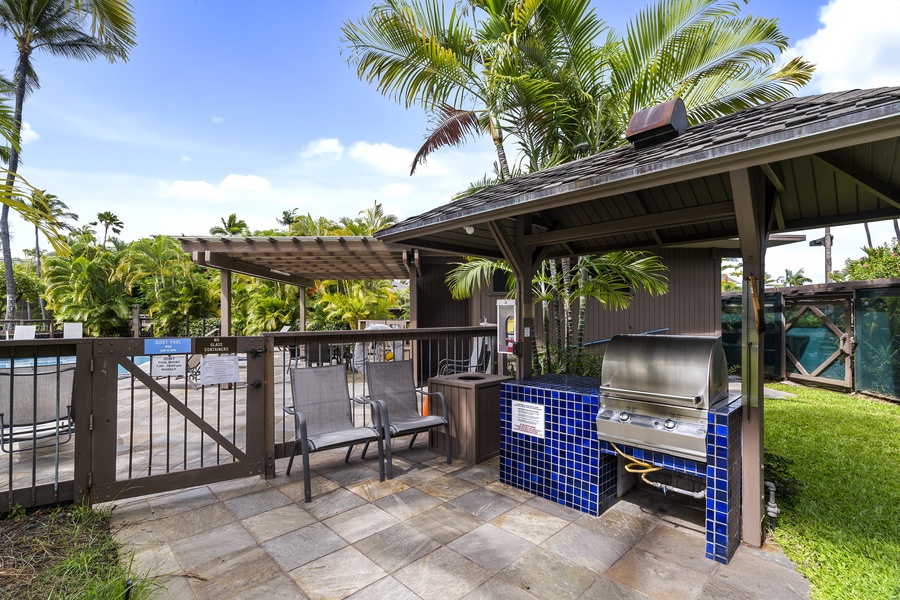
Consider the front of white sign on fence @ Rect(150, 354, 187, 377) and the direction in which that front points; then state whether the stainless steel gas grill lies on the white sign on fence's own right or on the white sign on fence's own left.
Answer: on the white sign on fence's own left

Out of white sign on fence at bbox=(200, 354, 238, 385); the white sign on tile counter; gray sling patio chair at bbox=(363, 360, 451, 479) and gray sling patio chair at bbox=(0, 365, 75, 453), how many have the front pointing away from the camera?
1

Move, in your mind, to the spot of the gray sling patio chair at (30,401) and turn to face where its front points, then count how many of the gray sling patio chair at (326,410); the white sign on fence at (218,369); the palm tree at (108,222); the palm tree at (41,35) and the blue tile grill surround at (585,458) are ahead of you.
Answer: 2

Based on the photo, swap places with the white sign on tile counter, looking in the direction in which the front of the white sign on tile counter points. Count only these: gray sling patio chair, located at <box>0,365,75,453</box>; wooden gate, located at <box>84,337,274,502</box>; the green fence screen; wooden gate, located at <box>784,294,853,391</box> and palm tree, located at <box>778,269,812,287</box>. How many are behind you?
3

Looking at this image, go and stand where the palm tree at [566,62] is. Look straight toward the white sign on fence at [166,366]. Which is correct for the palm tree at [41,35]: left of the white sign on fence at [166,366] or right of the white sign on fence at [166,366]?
right

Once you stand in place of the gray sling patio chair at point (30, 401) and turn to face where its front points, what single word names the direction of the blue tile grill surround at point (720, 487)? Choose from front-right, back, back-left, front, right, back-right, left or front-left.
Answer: back-right

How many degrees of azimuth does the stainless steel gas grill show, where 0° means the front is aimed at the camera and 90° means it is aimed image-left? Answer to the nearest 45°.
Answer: approximately 45°

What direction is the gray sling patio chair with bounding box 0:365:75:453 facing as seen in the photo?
away from the camera

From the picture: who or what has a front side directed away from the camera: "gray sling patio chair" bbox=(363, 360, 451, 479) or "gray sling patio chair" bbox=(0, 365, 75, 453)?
"gray sling patio chair" bbox=(0, 365, 75, 453)

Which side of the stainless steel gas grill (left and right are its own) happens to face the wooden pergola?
right

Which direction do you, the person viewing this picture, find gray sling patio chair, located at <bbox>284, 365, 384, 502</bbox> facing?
facing the viewer and to the right of the viewer

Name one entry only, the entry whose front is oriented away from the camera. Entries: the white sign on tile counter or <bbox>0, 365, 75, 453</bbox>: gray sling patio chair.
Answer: the gray sling patio chair

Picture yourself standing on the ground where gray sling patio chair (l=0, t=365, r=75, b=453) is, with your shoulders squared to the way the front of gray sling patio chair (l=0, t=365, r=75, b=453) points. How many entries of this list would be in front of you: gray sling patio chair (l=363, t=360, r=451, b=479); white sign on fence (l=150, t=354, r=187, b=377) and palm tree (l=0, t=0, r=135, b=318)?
1

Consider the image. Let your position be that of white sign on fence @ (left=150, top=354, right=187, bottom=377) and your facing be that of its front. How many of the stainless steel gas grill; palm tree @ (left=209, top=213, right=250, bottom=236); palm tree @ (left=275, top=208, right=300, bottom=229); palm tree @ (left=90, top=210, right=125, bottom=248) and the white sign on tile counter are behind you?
3

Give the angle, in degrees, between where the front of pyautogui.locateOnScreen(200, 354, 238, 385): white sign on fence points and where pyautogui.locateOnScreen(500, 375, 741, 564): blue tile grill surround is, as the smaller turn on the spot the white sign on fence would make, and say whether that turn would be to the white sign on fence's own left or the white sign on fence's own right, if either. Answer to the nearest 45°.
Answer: approximately 45° to the white sign on fence's own left

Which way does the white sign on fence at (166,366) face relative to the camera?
toward the camera
